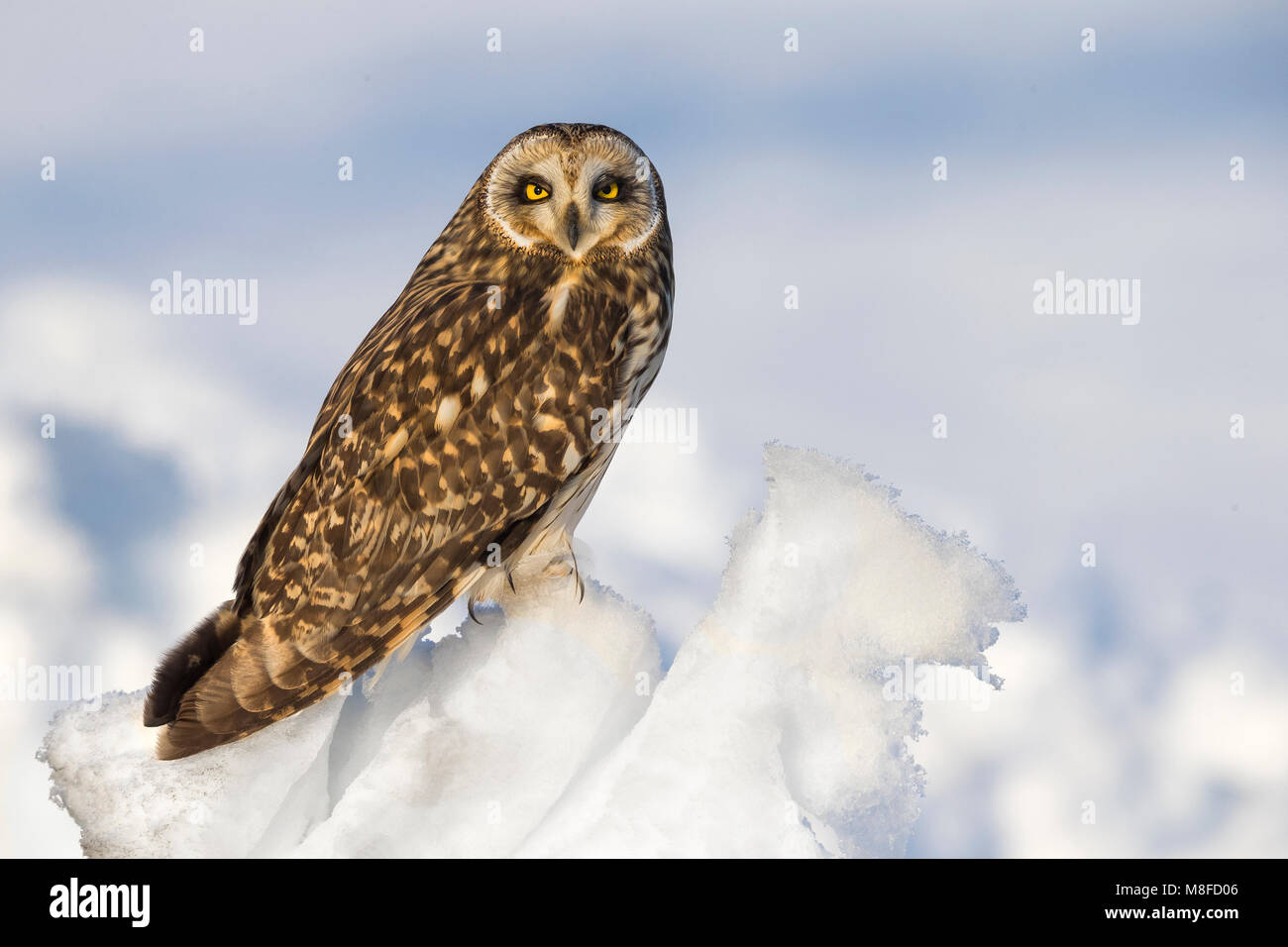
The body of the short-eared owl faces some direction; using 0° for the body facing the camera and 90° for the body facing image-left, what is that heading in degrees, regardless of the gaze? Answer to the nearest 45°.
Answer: approximately 270°
